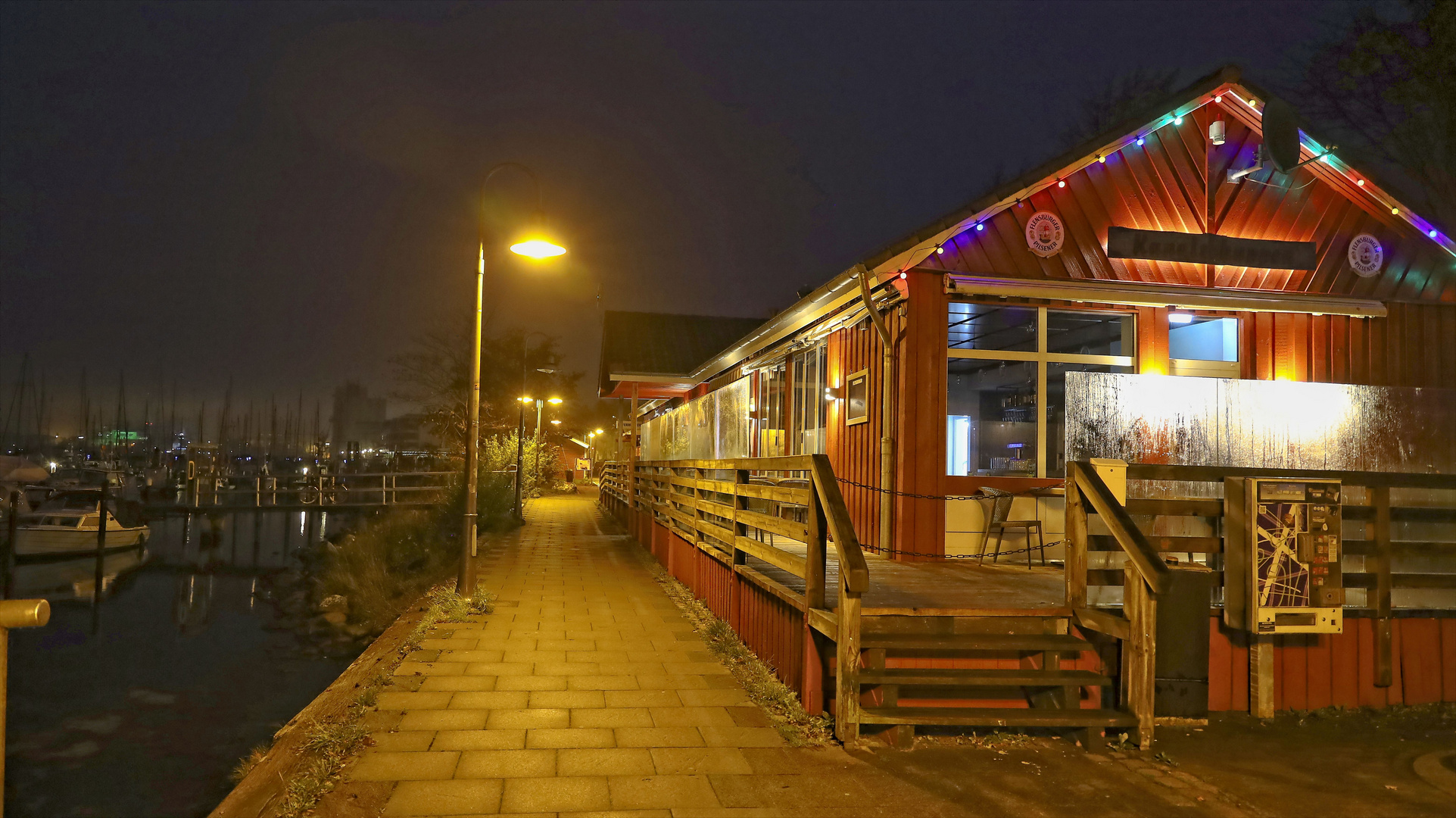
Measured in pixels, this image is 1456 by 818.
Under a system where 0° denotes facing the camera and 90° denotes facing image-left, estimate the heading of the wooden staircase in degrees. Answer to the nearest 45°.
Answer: approximately 0°

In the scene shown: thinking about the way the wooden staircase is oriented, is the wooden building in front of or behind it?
behind

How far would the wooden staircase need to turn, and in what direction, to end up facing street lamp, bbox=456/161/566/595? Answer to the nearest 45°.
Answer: approximately 135° to its right

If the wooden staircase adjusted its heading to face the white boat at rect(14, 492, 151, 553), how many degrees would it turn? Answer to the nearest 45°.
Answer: approximately 135° to its right

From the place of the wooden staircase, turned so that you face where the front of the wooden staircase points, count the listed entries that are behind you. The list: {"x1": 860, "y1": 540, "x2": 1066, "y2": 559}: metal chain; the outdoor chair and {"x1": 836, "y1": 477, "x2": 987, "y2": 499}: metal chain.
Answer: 3

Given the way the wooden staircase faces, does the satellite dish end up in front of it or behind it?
behind
